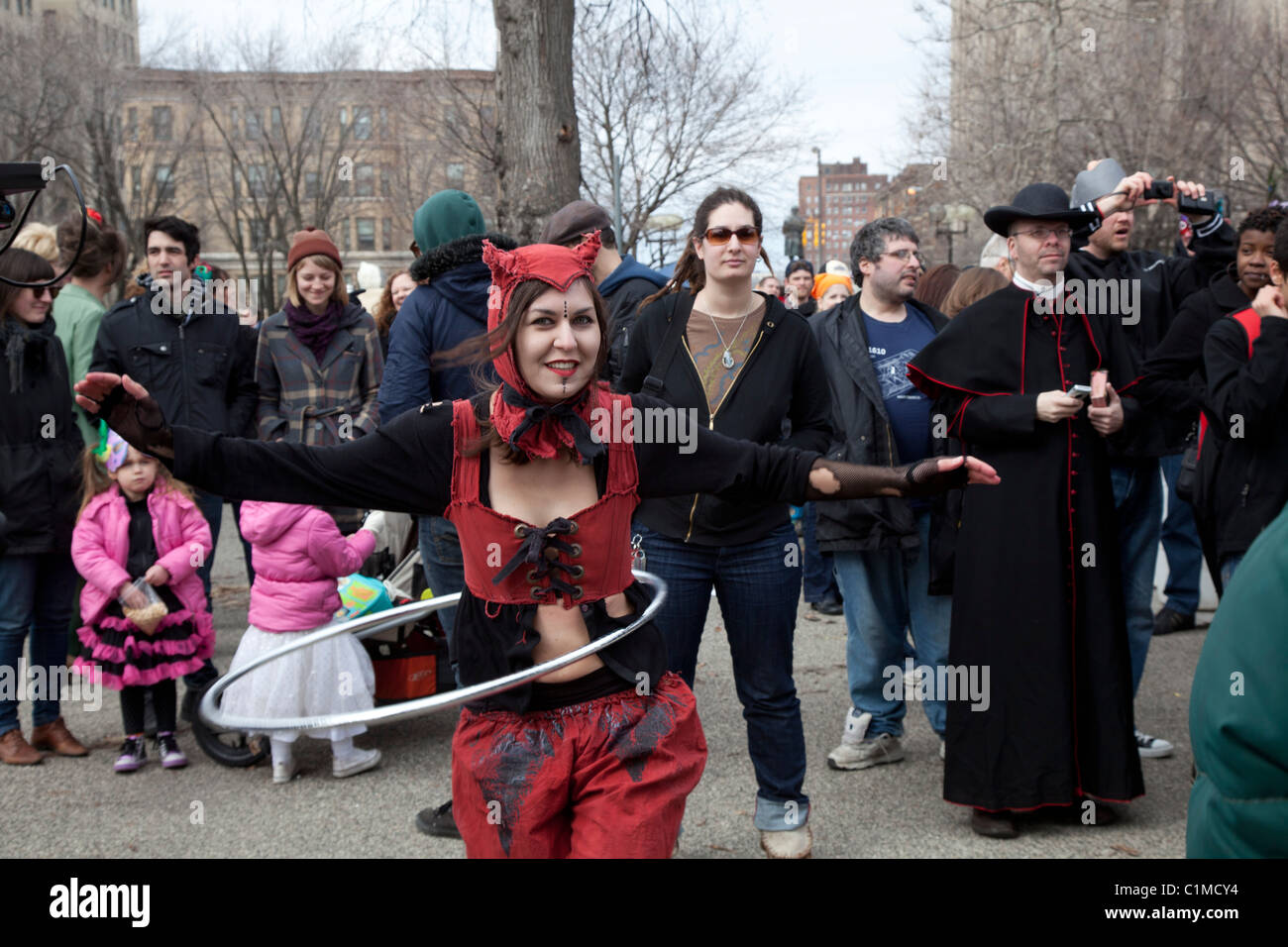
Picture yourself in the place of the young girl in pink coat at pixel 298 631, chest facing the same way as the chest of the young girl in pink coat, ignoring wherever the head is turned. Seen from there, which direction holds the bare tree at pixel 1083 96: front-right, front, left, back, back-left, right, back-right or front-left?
front

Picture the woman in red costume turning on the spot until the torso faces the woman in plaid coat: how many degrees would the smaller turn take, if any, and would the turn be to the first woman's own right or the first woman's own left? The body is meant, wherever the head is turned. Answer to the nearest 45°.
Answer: approximately 180°

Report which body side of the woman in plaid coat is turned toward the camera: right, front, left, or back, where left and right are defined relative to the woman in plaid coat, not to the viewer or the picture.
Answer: front

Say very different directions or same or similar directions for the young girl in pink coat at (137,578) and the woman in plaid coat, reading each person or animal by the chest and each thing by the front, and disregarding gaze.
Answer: same or similar directions

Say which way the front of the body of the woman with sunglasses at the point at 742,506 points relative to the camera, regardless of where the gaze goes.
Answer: toward the camera

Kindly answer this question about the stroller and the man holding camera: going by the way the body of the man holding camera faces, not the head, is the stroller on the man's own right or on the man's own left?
on the man's own right

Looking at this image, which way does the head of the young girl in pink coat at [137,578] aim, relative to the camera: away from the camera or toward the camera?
toward the camera

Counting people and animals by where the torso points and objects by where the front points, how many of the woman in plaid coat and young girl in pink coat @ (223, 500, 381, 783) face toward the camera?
1

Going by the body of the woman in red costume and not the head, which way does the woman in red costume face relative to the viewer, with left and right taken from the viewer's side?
facing the viewer

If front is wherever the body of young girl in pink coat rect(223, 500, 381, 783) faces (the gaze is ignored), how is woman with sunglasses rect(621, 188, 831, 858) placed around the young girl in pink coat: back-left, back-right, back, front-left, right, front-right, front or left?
right

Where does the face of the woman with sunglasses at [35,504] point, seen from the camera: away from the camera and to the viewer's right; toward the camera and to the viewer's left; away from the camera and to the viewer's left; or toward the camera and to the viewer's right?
toward the camera and to the viewer's right

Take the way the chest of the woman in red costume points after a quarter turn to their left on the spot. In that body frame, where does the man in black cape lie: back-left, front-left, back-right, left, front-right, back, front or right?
front-left

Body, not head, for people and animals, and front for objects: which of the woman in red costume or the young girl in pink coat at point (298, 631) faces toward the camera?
the woman in red costume
